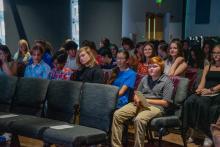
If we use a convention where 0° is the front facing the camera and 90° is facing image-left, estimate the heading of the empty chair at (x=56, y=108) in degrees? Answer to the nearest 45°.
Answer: approximately 45°

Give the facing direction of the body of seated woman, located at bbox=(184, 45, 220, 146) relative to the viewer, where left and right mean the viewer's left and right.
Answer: facing the viewer and to the left of the viewer

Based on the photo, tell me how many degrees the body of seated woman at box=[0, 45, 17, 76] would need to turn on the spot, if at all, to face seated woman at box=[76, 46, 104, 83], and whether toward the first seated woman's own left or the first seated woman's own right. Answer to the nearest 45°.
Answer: approximately 90° to the first seated woman's own left

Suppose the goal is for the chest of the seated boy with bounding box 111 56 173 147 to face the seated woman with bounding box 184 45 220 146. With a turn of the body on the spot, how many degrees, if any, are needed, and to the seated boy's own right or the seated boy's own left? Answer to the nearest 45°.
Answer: approximately 135° to the seated boy's own left

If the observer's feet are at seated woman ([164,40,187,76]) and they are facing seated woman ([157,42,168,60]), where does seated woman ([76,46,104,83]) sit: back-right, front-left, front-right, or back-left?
back-left

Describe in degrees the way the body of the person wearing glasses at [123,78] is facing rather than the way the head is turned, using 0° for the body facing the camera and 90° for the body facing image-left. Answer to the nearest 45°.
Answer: approximately 45°

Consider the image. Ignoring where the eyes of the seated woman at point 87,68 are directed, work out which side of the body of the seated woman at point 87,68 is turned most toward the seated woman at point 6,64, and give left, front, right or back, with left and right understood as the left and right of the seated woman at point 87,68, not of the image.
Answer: right

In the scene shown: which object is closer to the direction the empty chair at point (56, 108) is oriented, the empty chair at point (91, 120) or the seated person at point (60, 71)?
the empty chair

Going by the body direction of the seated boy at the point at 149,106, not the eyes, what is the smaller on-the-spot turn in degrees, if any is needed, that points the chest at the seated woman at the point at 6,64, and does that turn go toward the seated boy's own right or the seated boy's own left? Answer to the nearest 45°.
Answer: approximately 90° to the seated boy's own right

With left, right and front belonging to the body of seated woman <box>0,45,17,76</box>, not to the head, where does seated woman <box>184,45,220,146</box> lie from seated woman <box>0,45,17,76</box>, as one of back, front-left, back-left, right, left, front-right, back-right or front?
left

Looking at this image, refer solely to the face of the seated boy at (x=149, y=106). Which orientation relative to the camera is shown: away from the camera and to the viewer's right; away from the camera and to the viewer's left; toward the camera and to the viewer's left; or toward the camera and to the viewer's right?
toward the camera and to the viewer's left

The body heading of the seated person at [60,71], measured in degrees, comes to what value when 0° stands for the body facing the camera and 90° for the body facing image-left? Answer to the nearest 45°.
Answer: approximately 45°

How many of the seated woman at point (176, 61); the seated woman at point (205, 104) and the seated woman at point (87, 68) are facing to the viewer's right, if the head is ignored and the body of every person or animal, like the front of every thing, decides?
0
